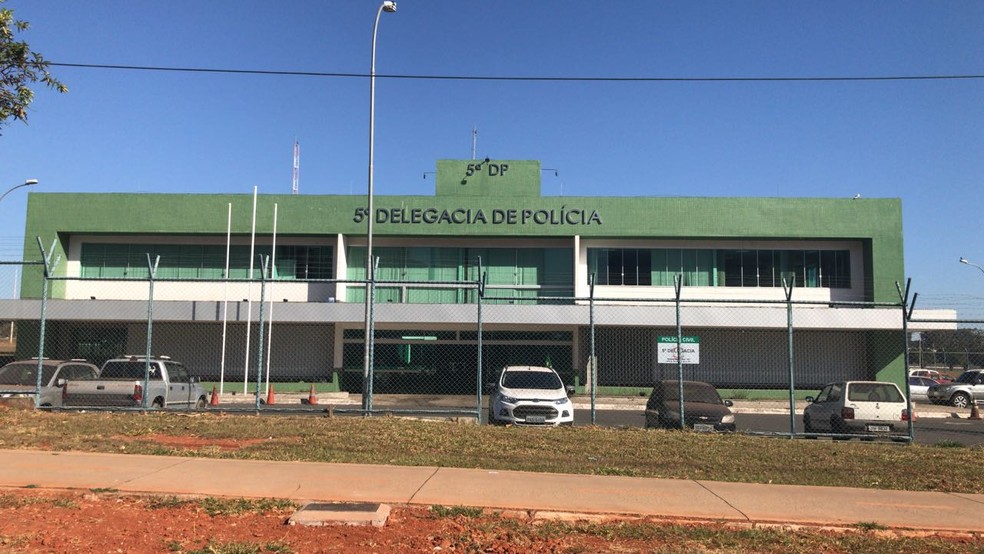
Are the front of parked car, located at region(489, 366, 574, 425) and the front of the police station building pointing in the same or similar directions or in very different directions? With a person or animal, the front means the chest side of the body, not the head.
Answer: same or similar directions

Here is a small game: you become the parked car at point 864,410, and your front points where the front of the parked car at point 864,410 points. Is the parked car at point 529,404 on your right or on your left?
on your left

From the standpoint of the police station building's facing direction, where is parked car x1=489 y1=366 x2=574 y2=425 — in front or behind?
in front

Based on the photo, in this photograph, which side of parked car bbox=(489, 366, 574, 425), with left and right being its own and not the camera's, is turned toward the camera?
front

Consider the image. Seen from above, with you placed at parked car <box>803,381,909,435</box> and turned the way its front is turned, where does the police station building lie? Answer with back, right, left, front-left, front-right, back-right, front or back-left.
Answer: front

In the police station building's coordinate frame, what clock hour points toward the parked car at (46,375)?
The parked car is roughly at 1 o'clock from the police station building.

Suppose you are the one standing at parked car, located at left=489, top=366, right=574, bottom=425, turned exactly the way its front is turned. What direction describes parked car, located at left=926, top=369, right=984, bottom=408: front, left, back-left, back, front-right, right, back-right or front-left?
back-left

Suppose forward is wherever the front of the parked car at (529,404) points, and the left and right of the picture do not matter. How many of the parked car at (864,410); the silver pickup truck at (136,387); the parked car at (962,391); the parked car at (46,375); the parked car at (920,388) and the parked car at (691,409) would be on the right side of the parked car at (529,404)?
2

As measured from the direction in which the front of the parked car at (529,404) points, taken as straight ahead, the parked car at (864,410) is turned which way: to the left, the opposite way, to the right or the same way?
the opposite way

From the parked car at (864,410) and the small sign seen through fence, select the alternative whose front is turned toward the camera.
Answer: the small sign seen through fence

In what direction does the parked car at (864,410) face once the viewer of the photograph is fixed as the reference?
facing away from the viewer and to the left of the viewer

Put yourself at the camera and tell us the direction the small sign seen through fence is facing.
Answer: facing the viewer

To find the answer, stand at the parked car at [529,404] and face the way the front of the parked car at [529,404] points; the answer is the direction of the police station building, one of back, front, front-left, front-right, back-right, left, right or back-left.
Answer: back

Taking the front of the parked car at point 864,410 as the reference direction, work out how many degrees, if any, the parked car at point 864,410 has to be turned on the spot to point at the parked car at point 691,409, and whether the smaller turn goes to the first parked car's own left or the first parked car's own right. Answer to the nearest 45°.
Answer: approximately 90° to the first parked car's own left

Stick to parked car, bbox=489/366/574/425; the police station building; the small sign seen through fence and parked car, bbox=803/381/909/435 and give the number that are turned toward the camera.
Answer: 3

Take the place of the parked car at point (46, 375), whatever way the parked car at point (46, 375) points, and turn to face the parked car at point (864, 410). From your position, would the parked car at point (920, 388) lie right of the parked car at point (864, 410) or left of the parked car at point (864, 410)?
left
